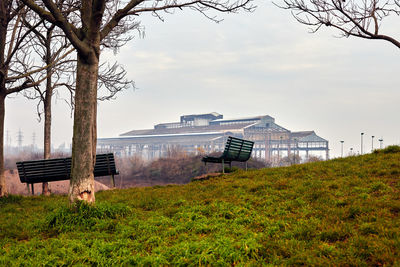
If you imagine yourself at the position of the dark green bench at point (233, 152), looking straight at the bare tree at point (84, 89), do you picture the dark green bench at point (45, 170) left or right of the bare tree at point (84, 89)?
right

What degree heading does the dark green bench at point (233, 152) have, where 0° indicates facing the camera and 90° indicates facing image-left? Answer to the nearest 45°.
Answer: approximately 135°

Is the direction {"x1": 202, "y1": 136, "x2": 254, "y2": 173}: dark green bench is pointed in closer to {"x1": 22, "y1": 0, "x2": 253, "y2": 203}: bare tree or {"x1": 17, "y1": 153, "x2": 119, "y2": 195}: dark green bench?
the dark green bench

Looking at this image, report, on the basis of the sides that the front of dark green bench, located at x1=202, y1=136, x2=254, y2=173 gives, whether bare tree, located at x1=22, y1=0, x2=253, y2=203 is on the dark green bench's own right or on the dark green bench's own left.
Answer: on the dark green bench's own left

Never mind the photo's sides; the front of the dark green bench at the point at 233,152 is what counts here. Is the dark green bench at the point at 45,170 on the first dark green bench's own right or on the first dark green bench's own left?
on the first dark green bench's own left
